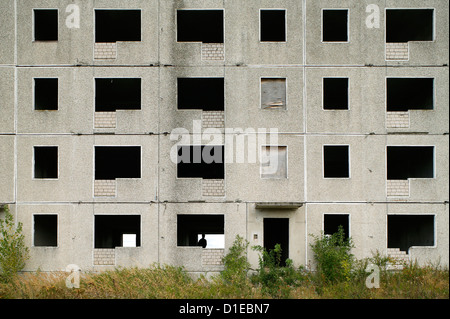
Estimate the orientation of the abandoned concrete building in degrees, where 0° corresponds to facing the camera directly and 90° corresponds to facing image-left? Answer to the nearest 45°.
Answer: approximately 0°

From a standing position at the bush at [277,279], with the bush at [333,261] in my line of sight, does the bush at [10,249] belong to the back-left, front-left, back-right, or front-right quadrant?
back-left

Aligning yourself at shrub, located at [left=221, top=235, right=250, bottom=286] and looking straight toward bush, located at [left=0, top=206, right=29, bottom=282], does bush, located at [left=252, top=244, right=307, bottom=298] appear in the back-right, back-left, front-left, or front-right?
back-left
